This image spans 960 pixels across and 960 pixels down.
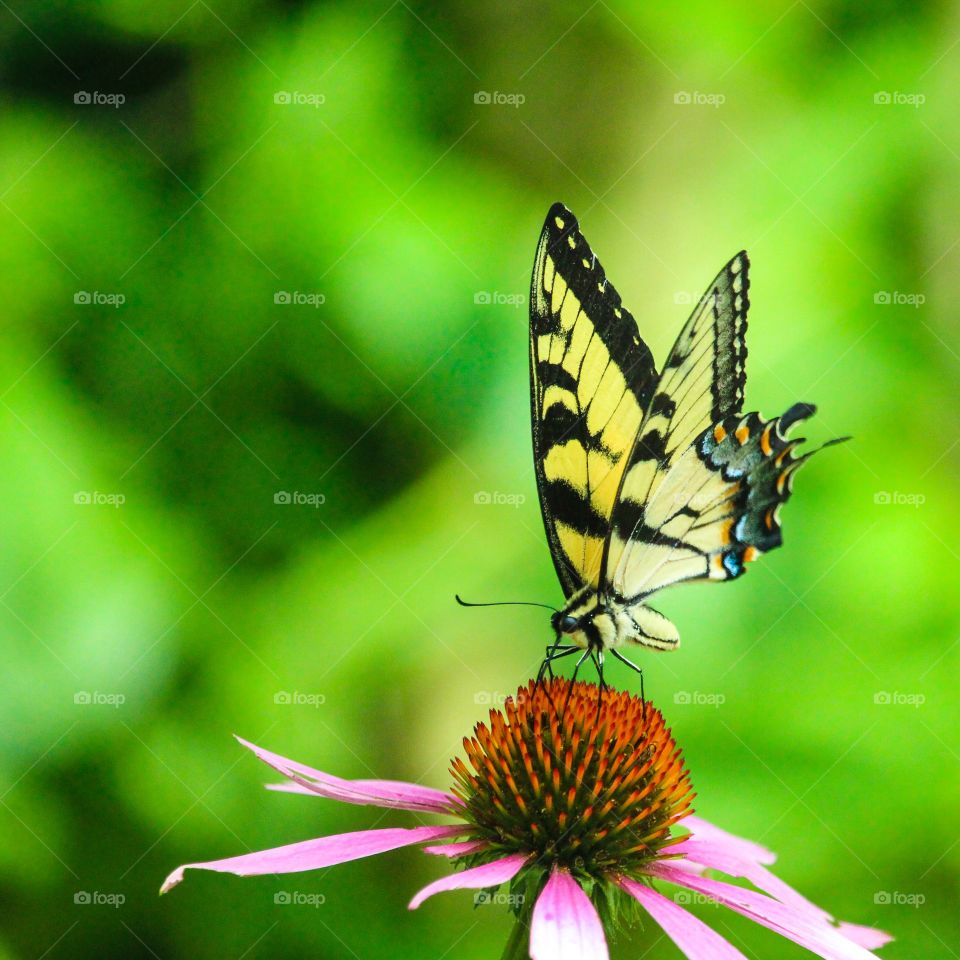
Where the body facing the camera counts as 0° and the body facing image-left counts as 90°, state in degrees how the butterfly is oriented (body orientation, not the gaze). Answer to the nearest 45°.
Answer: approximately 45°
